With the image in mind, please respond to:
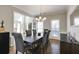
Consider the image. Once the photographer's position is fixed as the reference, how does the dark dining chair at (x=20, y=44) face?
facing away from the viewer and to the right of the viewer
